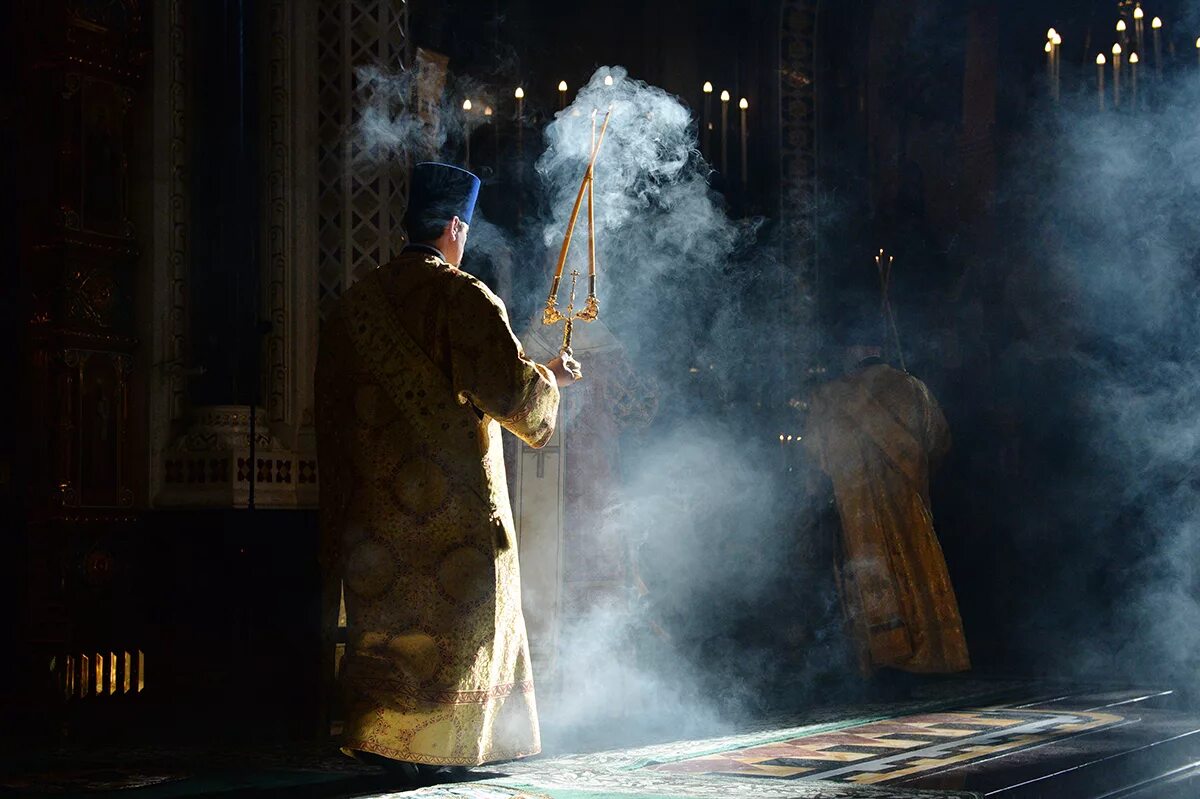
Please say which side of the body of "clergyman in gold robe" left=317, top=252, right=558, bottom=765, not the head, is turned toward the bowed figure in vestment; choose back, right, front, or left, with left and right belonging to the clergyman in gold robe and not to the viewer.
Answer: front

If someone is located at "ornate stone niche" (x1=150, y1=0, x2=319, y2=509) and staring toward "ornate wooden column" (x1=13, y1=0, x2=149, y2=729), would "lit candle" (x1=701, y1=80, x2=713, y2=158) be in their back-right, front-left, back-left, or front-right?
back-right

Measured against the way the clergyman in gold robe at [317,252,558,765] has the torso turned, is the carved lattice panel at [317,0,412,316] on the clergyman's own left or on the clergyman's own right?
on the clergyman's own left

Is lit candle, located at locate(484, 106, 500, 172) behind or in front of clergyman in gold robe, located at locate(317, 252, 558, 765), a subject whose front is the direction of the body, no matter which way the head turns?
in front

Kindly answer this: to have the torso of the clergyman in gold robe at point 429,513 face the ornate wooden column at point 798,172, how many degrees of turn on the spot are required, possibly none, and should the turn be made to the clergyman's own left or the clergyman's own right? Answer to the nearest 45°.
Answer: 0° — they already face it

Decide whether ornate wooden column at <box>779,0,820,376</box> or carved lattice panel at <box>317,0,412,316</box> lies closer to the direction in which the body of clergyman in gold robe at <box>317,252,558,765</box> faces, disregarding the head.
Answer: the ornate wooden column

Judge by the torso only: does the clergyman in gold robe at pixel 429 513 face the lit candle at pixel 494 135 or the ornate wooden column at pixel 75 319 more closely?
the lit candle

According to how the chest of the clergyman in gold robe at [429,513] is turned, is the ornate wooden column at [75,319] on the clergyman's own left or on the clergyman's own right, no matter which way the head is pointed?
on the clergyman's own left

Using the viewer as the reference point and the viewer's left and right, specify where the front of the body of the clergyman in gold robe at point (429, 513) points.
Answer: facing away from the viewer and to the right of the viewer

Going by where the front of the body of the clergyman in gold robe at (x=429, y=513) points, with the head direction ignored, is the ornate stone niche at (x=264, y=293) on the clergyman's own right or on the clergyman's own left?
on the clergyman's own left
